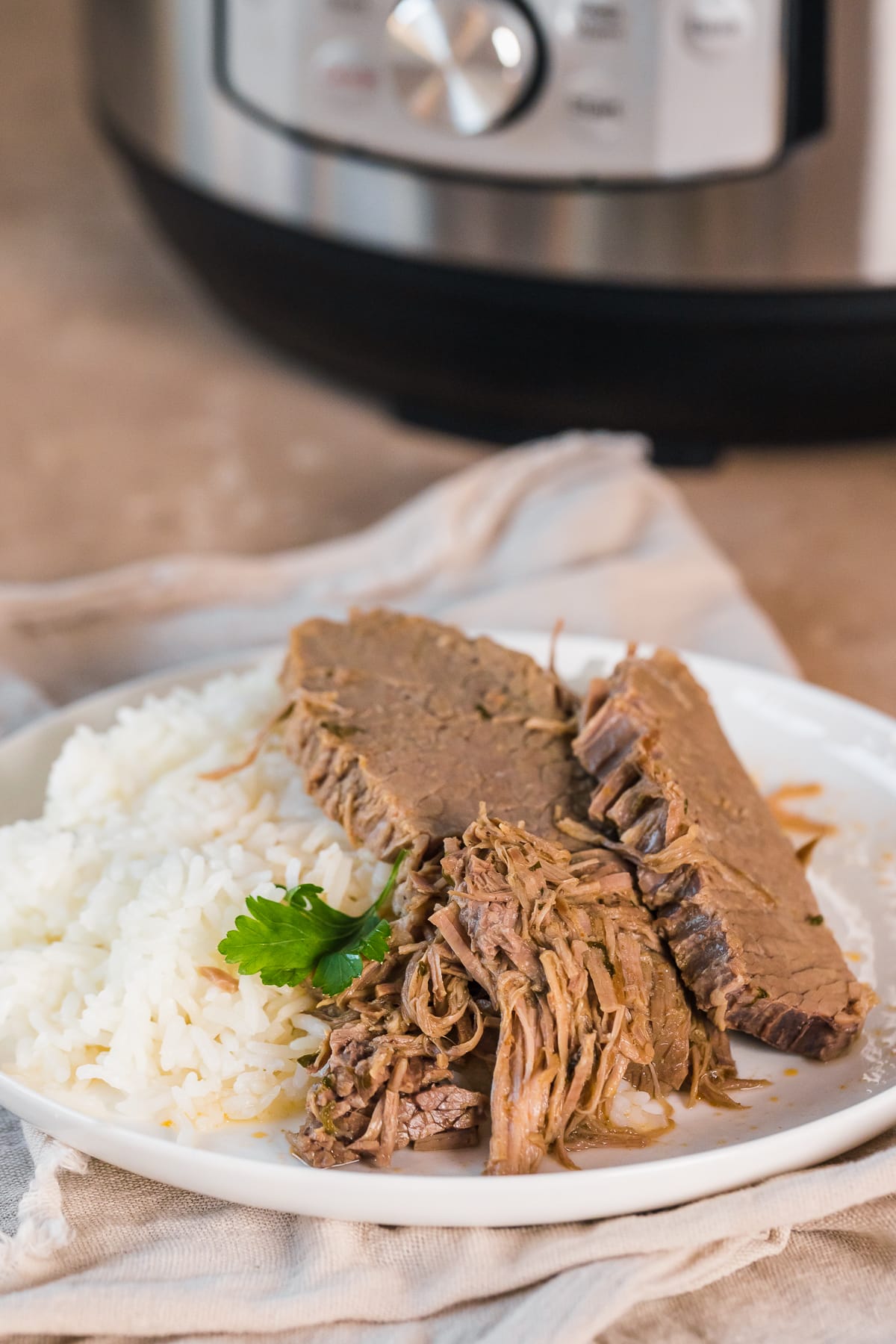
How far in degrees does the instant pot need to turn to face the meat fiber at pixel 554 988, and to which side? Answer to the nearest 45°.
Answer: approximately 45° to its left

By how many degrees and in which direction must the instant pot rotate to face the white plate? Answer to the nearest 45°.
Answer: approximately 45° to its left

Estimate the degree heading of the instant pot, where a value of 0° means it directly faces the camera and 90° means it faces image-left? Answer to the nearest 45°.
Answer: approximately 45°

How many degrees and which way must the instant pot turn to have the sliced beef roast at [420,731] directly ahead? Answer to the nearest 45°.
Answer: approximately 45° to its left

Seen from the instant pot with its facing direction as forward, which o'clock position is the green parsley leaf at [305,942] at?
The green parsley leaf is roughly at 11 o'clock from the instant pot.
